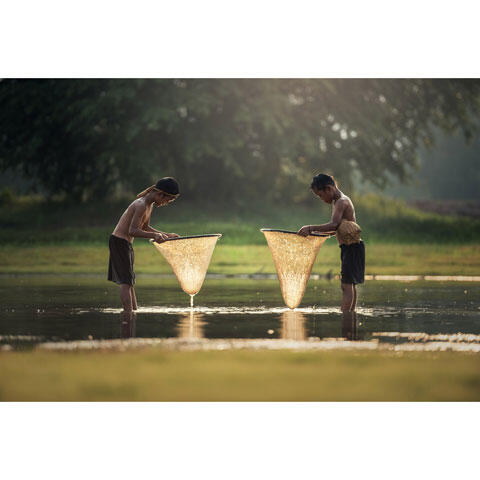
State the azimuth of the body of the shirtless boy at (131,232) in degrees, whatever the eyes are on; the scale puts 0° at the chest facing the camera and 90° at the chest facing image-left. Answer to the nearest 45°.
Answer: approximately 270°

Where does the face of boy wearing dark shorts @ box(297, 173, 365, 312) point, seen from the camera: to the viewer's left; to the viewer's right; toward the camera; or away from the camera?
to the viewer's left

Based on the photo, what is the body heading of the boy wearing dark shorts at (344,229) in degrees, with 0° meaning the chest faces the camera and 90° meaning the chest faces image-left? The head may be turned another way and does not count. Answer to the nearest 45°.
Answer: approximately 90°

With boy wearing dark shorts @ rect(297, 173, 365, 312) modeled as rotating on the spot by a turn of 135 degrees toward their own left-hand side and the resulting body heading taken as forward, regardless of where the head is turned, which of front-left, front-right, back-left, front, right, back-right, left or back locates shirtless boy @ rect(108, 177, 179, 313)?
back-right

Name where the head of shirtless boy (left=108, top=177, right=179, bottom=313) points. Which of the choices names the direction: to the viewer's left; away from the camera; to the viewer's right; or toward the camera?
to the viewer's right
